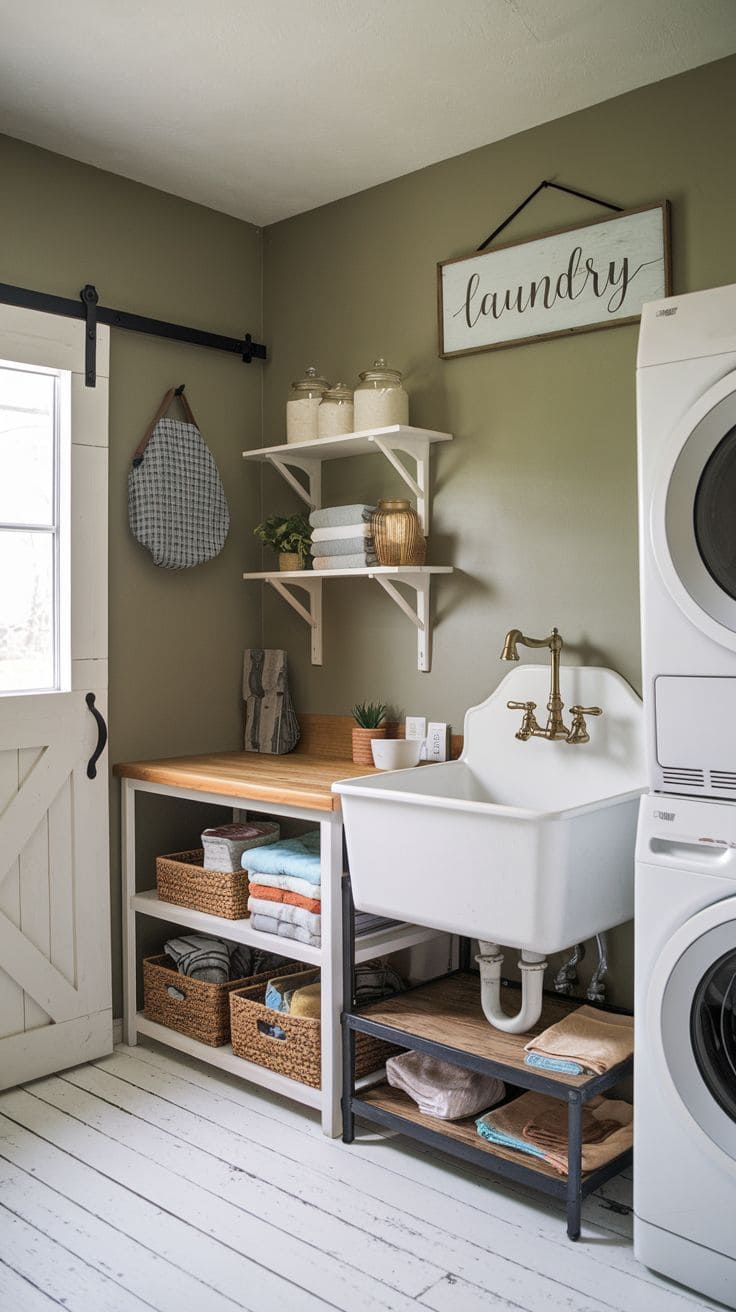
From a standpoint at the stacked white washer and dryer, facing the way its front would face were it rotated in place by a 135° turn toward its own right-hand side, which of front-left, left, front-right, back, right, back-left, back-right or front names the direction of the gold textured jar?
front-left

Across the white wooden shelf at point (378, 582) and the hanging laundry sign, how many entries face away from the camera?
0

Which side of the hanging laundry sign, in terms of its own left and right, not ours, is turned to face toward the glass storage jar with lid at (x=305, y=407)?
right

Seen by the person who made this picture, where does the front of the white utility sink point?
facing the viewer and to the left of the viewer

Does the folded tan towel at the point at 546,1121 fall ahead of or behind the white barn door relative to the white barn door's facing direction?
ahead

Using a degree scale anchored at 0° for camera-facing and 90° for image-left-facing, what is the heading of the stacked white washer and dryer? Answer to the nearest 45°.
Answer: approximately 45°

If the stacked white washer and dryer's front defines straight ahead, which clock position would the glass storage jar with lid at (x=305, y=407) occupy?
The glass storage jar with lid is roughly at 3 o'clock from the stacked white washer and dryer.

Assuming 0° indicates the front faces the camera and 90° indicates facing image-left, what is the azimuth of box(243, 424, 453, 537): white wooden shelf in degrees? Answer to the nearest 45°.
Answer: approximately 45°

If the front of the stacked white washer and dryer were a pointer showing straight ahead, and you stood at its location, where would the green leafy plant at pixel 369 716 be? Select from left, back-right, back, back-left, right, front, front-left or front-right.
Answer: right

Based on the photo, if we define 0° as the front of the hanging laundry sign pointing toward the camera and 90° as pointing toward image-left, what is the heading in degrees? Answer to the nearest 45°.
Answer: approximately 45°
